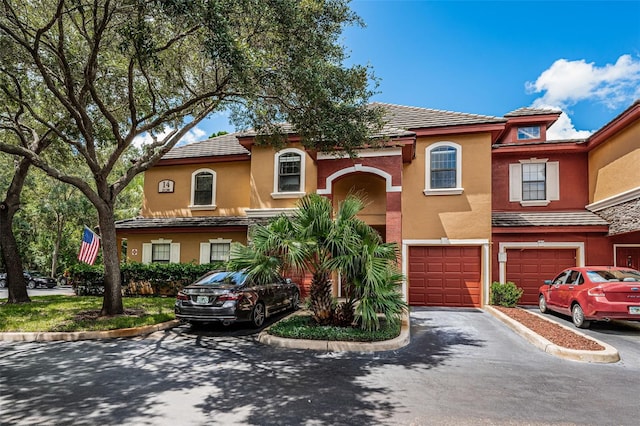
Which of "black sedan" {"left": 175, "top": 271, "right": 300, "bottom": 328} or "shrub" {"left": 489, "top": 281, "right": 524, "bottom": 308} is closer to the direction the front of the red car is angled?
the shrub

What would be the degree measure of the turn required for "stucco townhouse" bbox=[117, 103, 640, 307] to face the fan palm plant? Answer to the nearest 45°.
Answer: approximately 45° to its right

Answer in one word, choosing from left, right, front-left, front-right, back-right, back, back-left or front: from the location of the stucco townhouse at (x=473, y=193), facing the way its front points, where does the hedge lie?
right

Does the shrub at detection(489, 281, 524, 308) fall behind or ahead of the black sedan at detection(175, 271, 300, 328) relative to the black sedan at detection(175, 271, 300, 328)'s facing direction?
ahead

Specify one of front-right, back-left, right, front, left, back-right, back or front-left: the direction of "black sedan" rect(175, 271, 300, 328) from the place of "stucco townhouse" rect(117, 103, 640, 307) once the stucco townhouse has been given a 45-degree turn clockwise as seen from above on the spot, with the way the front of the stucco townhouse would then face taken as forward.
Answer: front

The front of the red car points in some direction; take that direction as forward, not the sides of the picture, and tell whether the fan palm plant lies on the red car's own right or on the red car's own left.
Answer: on the red car's own left

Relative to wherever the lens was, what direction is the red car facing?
facing away from the viewer and to the left of the viewer

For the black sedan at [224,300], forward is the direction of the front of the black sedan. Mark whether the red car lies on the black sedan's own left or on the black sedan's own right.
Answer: on the black sedan's own right

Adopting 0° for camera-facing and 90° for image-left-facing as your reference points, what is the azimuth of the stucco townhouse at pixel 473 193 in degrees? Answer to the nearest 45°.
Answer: approximately 0°

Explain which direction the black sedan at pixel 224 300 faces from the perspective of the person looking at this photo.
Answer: facing away from the viewer and to the right of the viewer

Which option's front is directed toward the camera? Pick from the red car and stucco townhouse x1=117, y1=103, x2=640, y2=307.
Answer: the stucco townhouse
